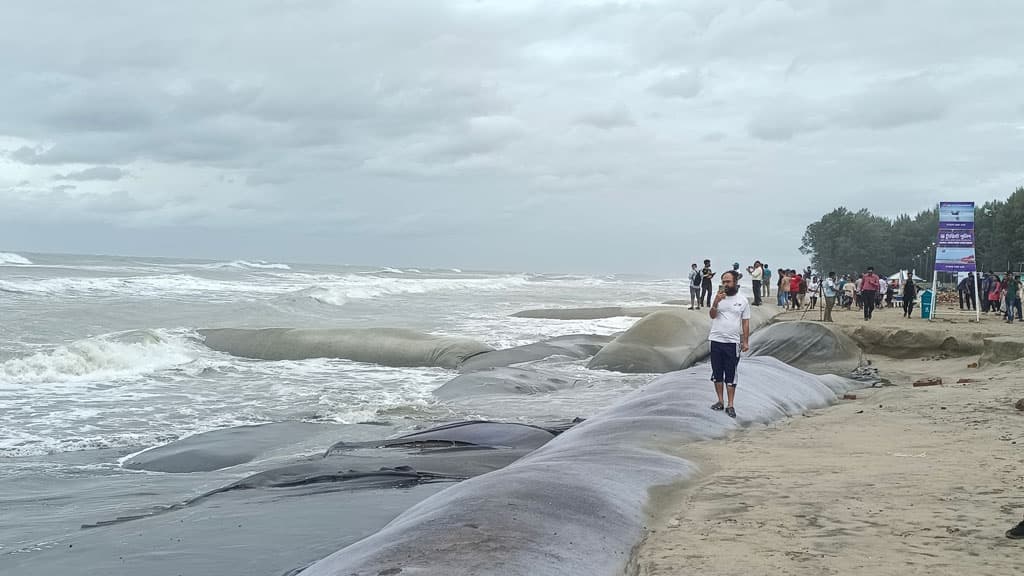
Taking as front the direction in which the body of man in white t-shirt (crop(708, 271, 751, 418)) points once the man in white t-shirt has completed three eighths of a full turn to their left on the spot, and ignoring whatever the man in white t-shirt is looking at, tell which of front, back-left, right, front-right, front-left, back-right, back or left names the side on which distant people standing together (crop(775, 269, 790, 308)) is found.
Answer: left

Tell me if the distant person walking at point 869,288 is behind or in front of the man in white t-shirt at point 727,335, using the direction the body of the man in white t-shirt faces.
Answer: behind

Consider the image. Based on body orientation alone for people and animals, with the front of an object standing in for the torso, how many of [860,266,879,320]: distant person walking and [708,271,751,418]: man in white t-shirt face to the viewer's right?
0

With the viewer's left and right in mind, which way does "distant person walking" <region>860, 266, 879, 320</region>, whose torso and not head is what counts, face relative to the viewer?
facing the viewer

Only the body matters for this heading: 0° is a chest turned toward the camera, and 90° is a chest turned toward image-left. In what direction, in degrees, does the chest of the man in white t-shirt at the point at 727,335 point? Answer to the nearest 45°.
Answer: approximately 45°
